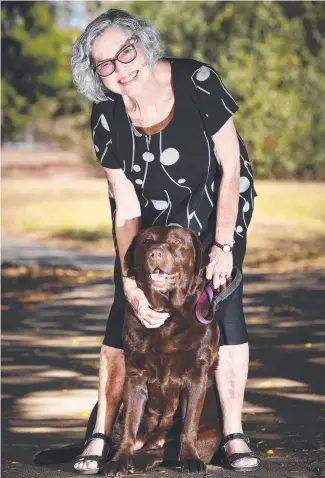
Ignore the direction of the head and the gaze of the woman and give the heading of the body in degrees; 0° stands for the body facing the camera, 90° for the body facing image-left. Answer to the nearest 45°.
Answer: approximately 0°

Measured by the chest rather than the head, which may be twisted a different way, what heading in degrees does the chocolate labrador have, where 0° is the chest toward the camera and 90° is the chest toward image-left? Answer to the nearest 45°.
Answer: approximately 0°

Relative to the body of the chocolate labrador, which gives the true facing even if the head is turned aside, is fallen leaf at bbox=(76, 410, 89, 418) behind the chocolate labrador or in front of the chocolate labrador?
behind
